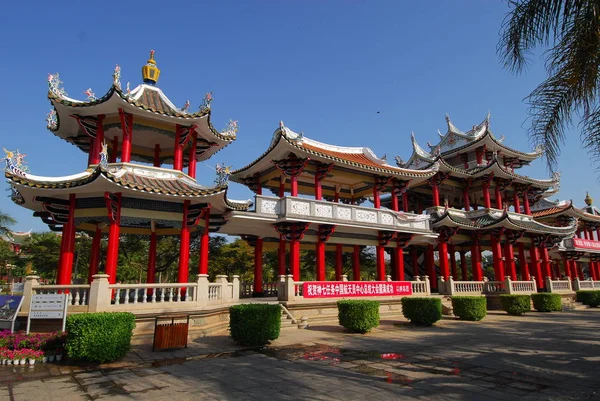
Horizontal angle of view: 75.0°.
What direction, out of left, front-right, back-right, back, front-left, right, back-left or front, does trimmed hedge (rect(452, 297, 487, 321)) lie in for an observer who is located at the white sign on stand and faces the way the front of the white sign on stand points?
left

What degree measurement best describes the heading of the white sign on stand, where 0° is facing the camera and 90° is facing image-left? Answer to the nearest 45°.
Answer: approximately 0°

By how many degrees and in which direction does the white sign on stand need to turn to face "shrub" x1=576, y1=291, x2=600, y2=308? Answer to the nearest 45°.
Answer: approximately 90° to its left

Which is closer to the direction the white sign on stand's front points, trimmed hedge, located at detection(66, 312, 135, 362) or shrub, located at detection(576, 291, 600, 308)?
the trimmed hedge

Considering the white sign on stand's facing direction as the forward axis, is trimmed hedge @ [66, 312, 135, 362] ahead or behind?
ahead

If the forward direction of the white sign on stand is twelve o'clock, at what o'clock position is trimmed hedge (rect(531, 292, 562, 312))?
The trimmed hedge is roughly at 9 o'clock from the white sign on stand.
